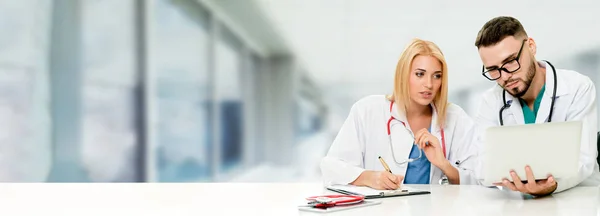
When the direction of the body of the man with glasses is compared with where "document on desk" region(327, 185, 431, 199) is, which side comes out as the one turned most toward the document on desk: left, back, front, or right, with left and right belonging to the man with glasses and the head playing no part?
front

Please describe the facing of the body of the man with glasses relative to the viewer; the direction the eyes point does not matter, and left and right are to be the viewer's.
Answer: facing the viewer and to the left of the viewer

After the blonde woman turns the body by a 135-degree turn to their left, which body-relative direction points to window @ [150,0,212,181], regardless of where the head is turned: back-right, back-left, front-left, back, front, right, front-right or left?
left

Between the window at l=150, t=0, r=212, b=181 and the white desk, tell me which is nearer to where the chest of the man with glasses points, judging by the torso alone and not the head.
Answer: the white desk

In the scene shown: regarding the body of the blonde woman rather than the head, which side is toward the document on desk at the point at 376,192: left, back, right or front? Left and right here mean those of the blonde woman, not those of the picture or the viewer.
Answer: front

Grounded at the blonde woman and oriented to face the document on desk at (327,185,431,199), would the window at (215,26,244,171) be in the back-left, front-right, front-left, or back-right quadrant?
back-right

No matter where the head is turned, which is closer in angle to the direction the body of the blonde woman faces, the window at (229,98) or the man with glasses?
the man with glasses

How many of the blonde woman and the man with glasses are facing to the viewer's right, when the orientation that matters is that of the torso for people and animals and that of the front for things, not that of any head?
0

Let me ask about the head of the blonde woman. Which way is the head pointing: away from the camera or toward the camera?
toward the camera

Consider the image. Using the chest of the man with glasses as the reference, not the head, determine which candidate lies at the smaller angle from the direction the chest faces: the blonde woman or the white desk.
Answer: the white desk

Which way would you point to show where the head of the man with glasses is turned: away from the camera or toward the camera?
toward the camera

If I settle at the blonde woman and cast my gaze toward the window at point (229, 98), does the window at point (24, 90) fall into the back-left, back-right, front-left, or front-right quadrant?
front-left

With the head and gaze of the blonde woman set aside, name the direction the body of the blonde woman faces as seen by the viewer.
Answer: toward the camera

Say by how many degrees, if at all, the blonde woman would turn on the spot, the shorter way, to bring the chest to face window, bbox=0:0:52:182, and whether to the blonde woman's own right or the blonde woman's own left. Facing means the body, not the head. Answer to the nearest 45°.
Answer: approximately 90° to the blonde woman's own right
